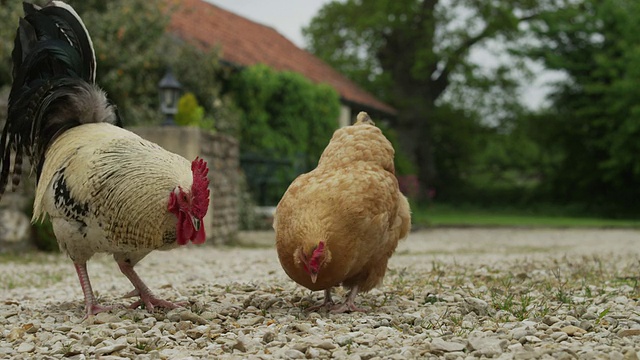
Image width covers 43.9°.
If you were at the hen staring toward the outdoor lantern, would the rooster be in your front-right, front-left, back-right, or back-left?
front-left

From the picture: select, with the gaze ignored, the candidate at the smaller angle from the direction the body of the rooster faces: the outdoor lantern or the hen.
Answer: the hen

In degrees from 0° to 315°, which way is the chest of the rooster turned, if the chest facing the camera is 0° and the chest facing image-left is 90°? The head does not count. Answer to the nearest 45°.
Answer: approximately 315°

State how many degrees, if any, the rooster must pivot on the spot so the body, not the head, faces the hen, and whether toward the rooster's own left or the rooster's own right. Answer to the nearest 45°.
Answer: approximately 45° to the rooster's own left

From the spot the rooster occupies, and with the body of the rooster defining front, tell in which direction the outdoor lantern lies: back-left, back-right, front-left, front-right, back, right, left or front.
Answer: back-left
